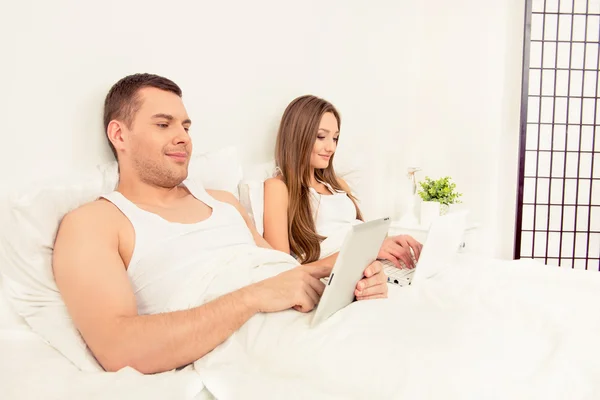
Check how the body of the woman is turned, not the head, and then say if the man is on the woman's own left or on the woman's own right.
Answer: on the woman's own right

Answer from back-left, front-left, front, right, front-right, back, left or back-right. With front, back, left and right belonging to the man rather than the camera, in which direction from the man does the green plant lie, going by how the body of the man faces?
left

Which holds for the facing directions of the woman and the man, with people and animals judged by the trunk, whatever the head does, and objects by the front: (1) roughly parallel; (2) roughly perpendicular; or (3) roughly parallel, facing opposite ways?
roughly parallel

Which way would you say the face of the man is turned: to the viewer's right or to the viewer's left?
to the viewer's right

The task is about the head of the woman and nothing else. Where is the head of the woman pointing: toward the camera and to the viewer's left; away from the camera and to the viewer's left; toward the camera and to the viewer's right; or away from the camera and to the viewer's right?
toward the camera and to the viewer's right

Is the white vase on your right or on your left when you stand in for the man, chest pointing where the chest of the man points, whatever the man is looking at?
on your left

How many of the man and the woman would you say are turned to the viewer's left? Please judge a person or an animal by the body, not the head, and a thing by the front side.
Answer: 0

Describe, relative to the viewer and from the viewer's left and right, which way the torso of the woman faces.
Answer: facing the viewer and to the right of the viewer
